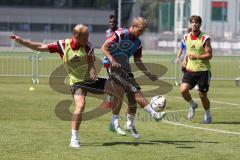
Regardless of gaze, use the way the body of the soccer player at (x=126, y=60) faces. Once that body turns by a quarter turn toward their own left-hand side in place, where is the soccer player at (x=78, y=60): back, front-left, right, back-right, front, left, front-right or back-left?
back

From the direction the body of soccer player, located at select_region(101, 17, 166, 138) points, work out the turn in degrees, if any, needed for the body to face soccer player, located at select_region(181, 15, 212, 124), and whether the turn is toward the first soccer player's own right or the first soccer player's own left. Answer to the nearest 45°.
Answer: approximately 90° to the first soccer player's own left

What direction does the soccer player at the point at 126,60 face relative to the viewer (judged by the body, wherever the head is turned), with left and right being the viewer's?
facing the viewer and to the right of the viewer
